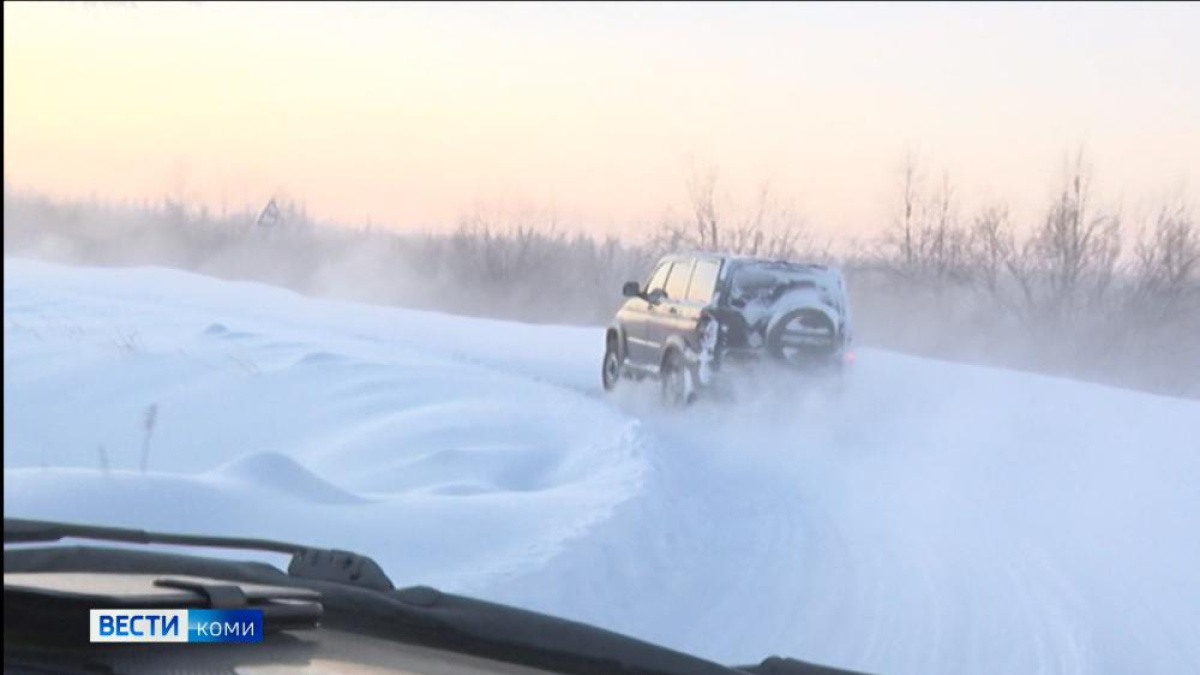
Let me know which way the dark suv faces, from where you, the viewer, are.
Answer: facing away from the viewer and to the left of the viewer

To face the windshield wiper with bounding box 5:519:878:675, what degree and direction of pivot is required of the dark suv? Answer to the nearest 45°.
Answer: approximately 135° to its left

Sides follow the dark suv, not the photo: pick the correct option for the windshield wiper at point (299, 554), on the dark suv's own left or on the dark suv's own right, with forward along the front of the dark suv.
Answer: on the dark suv's own left
